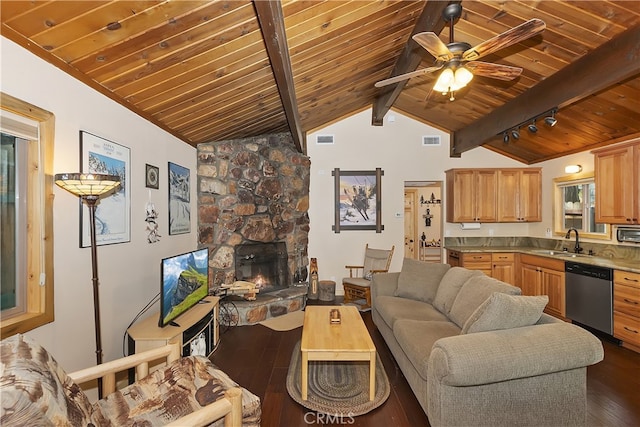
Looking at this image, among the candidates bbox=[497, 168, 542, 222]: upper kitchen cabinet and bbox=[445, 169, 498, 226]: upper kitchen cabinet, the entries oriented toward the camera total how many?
2

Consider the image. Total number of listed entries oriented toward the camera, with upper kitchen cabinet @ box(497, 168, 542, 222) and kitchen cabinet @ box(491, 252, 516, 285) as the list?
2

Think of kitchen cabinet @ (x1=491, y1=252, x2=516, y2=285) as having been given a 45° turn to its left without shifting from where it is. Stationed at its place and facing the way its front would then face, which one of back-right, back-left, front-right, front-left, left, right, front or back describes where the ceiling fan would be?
front-right

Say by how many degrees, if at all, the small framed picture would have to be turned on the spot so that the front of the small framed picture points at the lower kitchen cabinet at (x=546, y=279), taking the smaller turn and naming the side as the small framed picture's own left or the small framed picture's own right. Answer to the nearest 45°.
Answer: approximately 45° to the small framed picture's own left

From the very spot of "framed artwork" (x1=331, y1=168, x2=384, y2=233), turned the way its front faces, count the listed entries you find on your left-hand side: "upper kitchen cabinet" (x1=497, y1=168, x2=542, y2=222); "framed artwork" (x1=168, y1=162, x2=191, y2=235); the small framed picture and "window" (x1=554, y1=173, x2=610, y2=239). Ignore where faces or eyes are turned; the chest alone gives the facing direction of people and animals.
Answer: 2

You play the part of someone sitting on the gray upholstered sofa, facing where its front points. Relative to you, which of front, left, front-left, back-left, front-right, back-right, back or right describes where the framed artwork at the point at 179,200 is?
front-right

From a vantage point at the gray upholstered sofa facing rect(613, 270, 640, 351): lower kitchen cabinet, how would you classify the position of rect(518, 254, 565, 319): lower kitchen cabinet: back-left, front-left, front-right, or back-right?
front-left

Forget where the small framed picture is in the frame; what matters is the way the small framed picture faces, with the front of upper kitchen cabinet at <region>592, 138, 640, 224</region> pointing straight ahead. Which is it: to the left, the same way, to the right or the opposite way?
the opposite way

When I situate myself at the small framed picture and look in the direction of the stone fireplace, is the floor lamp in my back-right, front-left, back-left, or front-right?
back-right

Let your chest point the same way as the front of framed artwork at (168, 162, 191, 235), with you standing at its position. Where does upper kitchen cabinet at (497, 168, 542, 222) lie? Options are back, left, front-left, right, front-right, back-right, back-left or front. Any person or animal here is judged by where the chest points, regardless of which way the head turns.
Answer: front-left

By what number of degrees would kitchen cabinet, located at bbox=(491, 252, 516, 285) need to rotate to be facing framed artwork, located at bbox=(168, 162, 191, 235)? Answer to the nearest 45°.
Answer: approximately 45° to its right

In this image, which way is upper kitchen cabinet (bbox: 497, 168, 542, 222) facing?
toward the camera

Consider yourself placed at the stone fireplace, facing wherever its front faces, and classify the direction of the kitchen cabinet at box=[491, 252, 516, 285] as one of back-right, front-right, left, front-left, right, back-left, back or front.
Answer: front-left

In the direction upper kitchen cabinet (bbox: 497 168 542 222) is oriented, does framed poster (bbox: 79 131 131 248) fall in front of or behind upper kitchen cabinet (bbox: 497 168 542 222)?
in front

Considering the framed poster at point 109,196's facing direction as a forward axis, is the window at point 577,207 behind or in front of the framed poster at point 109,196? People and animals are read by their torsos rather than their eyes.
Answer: in front

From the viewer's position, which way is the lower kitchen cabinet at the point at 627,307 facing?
facing the viewer and to the left of the viewer

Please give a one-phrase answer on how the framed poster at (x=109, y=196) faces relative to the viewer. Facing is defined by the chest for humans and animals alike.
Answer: facing the viewer and to the right of the viewer

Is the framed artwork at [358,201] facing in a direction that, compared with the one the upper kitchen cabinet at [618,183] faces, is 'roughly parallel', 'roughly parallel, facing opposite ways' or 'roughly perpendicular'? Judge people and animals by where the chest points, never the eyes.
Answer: roughly perpendicular

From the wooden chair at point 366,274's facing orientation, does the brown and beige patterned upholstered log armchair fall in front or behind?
in front

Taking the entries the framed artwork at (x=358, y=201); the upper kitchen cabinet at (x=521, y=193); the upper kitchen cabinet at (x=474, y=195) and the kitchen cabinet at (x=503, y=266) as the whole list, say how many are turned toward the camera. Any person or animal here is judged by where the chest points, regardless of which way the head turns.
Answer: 4
